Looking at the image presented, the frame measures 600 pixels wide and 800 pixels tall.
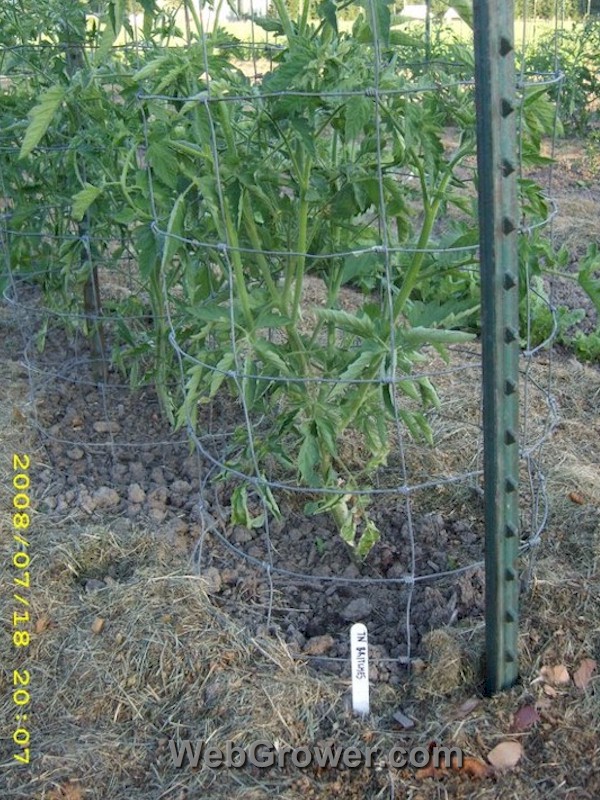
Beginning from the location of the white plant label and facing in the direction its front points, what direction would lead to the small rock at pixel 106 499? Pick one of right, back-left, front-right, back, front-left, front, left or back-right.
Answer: back-right

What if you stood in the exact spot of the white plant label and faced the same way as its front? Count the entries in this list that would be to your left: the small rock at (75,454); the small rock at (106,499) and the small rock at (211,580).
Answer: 0

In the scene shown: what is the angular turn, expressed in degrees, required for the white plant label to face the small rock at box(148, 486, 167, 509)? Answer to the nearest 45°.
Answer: approximately 135° to its right

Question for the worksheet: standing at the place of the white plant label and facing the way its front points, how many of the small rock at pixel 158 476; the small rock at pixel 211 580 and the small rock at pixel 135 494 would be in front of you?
0

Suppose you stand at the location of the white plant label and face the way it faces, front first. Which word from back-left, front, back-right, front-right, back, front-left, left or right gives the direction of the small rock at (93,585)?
back-right

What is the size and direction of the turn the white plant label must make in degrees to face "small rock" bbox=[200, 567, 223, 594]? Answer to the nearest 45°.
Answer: approximately 135° to its right

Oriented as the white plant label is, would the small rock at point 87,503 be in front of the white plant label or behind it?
behind

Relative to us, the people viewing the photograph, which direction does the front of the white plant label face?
facing the viewer

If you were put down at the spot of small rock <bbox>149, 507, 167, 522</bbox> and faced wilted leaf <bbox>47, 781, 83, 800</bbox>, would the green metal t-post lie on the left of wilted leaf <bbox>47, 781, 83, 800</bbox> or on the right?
left

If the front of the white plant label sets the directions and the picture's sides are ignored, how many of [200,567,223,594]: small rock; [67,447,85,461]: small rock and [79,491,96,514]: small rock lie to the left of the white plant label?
0

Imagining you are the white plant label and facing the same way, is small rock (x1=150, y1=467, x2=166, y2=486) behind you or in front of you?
behind
